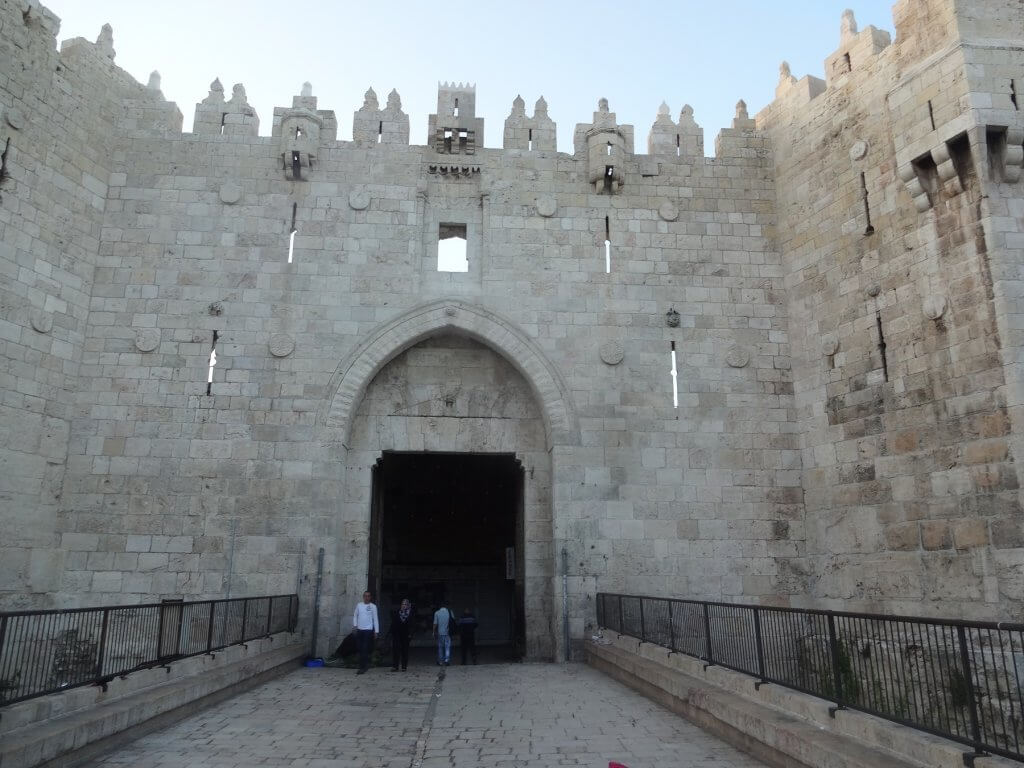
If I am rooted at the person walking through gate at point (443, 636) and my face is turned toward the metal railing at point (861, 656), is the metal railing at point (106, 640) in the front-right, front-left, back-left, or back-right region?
front-right

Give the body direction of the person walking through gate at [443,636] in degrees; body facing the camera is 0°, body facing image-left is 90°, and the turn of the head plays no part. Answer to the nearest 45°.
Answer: approximately 180°

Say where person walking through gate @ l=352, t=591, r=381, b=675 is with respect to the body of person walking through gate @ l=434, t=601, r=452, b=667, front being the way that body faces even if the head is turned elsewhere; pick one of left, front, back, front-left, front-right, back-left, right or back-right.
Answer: back-left

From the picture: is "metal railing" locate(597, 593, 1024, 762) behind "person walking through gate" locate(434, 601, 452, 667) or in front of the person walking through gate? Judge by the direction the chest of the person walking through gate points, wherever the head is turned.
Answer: behind

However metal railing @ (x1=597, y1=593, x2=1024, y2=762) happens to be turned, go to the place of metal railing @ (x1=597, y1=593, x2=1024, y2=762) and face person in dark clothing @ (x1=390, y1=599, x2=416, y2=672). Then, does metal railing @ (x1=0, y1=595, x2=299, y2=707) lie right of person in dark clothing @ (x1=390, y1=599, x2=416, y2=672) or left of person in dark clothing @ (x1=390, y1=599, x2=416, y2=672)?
left

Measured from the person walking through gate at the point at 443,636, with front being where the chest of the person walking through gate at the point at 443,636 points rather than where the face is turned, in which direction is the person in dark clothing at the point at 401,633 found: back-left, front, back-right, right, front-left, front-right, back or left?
back-left

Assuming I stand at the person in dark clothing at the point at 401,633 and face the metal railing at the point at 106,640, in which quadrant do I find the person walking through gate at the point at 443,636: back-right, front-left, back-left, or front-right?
back-left

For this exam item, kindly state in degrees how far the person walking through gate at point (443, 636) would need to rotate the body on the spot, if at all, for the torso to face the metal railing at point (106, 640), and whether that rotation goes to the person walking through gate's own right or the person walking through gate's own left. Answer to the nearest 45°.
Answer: approximately 135° to the person walking through gate's own left
